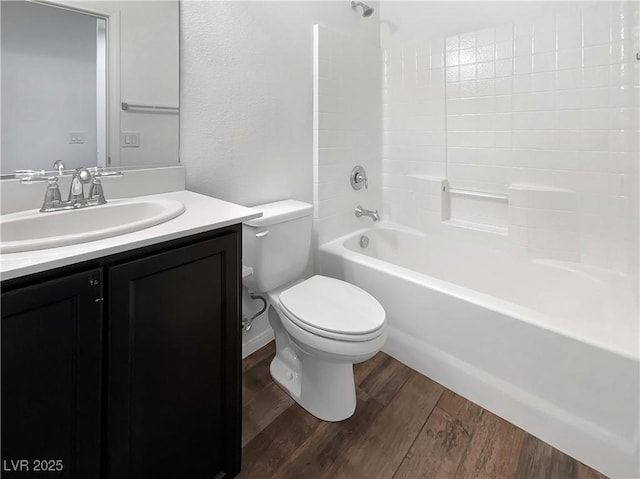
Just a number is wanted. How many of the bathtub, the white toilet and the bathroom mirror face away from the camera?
0

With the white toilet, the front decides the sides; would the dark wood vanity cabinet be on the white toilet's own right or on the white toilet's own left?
on the white toilet's own right

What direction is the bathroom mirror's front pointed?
toward the camera

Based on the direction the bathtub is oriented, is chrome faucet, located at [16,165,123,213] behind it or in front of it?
in front

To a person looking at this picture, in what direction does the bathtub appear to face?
facing the viewer and to the left of the viewer
